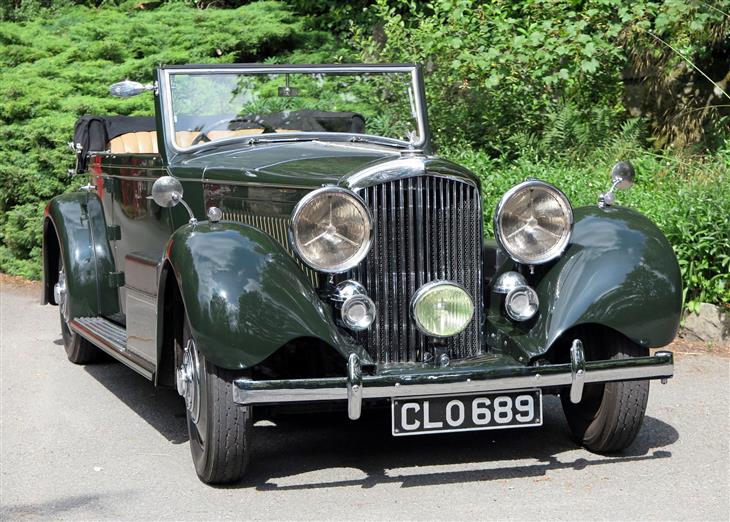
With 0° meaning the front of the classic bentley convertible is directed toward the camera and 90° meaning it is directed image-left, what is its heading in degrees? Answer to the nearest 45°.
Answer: approximately 315°

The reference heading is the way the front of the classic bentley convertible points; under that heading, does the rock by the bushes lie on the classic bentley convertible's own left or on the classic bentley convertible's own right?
on the classic bentley convertible's own left
